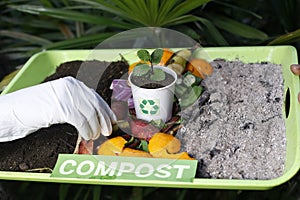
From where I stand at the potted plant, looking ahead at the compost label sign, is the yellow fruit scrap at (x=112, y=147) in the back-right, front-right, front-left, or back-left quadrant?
front-right

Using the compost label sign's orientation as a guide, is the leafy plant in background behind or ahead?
behind

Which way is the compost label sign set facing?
toward the camera

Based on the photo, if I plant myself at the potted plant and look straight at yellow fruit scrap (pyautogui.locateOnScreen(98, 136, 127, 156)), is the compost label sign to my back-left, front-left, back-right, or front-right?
front-left
